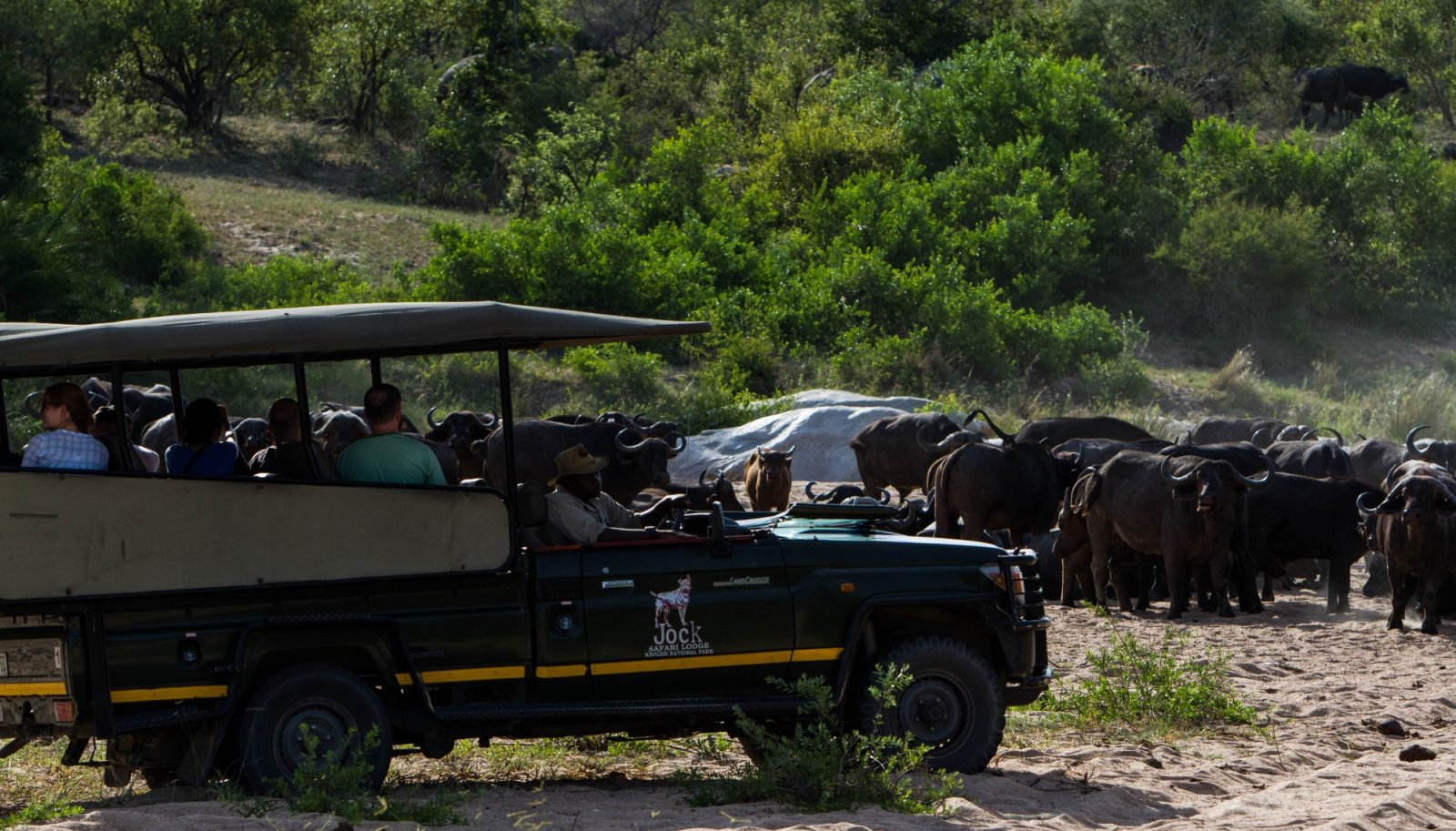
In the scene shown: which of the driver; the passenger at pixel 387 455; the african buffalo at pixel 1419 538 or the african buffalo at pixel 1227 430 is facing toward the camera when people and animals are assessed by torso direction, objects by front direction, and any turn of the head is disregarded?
the african buffalo at pixel 1419 538

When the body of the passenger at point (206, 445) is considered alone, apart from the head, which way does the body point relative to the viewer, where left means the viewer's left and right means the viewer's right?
facing away from the viewer and to the right of the viewer

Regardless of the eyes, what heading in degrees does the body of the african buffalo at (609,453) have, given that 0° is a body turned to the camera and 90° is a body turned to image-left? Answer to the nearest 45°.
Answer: approximately 270°

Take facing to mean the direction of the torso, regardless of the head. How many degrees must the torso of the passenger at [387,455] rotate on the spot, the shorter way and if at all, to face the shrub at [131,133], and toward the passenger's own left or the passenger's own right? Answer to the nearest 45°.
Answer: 0° — they already face it

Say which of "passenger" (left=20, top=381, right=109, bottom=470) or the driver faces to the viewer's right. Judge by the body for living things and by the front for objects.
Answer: the driver

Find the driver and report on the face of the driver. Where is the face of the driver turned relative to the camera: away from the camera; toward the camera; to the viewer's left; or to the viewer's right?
to the viewer's right

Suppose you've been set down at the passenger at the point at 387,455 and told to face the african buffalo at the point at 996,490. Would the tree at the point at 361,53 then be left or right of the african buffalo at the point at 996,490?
left

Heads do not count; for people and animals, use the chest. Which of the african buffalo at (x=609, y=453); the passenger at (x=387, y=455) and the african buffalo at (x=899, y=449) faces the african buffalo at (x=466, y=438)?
the passenger

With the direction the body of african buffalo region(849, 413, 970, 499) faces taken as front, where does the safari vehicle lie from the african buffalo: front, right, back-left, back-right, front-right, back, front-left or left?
right

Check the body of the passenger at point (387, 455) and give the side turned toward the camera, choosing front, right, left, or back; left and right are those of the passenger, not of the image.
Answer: back

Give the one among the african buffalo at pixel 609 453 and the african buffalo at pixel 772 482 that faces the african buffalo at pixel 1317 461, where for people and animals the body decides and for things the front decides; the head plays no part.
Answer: the african buffalo at pixel 609 453

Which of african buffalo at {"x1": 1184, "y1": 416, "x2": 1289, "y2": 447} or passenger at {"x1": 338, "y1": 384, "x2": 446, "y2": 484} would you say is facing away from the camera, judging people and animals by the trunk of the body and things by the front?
the passenger

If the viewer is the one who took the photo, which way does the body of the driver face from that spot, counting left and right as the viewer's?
facing to the right of the viewer
